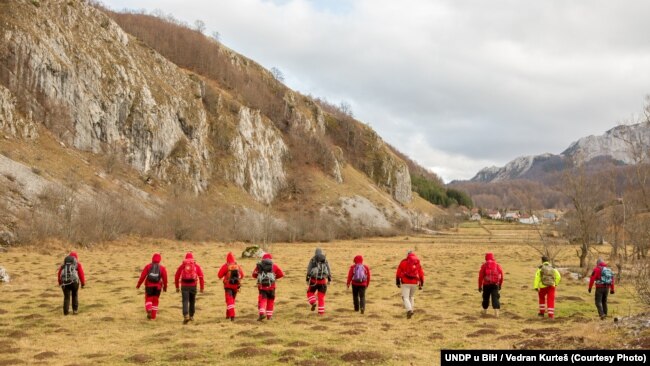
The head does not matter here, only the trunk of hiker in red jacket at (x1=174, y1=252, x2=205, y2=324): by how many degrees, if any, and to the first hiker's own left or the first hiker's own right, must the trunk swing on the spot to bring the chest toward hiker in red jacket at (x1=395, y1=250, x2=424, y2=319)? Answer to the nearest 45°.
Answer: approximately 90° to the first hiker's own right

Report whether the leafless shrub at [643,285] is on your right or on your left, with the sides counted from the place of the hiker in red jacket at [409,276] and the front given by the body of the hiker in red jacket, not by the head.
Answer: on your right

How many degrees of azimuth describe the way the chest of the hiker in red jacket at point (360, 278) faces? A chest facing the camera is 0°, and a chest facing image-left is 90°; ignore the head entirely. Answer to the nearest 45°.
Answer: approximately 180°

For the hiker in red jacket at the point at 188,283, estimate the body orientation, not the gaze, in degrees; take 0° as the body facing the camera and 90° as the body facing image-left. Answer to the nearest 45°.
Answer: approximately 180°

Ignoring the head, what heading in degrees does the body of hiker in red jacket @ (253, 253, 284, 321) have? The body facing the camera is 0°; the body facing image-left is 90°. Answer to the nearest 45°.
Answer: approximately 180°

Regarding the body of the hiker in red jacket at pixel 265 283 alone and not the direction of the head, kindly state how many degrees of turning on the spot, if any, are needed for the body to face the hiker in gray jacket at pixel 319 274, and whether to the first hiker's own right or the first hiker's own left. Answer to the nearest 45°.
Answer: approximately 45° to the first hiker's own right

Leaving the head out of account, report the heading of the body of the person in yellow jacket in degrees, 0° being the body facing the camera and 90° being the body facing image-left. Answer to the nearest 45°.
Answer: approximately 180°

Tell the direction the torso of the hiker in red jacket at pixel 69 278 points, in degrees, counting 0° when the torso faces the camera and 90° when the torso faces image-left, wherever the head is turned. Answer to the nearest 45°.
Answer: approximately 180°

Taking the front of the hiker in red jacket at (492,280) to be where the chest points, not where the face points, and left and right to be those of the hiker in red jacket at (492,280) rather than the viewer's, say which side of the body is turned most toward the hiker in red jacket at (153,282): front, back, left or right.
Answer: left

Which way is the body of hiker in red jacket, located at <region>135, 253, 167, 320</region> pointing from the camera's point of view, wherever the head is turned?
away from the camera

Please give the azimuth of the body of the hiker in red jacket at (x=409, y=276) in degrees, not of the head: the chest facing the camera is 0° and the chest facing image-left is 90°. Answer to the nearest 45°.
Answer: approximately 180°
